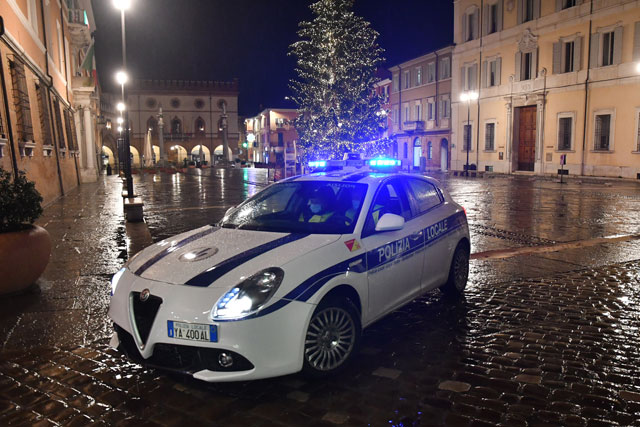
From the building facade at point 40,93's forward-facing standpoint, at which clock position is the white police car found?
The white police car is roughly at 3 o'clock from the building facade.

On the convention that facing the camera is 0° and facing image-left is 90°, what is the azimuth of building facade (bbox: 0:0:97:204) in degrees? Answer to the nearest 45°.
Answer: approximately 270°

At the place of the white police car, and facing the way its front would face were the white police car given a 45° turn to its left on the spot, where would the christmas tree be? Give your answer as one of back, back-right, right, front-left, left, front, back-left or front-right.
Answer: back

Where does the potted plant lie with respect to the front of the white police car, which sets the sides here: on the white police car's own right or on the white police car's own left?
on the white police car's own right

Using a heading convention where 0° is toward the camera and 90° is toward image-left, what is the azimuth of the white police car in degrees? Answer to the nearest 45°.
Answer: approximately 45°

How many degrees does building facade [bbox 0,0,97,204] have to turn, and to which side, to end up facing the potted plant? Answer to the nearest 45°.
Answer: approximately 90° to its right

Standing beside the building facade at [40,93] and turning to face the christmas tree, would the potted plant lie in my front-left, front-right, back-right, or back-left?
back-right

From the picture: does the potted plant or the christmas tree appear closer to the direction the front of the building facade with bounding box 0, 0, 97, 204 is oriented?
the christmas tree

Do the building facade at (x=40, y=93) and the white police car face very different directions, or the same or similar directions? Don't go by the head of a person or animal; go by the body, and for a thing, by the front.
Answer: very different directions

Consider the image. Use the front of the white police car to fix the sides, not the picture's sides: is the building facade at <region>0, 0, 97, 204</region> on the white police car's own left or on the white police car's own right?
on the white police car's own right

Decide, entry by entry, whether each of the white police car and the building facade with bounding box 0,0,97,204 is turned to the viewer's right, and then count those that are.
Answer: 1
